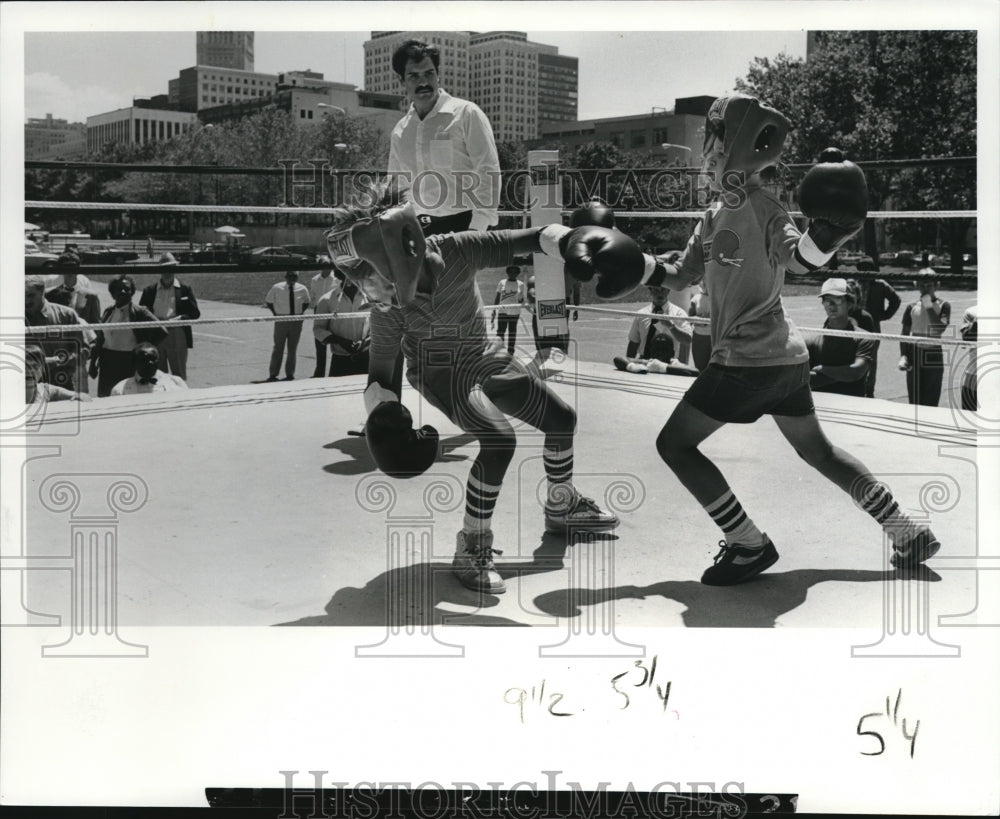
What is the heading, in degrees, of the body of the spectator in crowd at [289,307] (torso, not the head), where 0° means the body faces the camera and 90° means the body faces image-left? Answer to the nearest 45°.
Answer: approximately 0°

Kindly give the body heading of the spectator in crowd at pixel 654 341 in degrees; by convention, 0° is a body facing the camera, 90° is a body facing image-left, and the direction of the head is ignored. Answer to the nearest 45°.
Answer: approximately 0°

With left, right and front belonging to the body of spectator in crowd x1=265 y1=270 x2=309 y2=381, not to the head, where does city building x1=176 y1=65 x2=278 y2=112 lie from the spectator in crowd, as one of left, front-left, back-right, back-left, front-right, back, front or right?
back

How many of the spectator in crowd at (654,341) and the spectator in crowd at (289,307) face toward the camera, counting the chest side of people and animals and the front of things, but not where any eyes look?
2

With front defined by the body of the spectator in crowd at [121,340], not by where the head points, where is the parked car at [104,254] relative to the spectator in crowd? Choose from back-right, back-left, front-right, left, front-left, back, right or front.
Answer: back

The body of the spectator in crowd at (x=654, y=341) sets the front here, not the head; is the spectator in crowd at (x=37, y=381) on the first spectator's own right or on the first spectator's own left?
on the first spectator's own right
